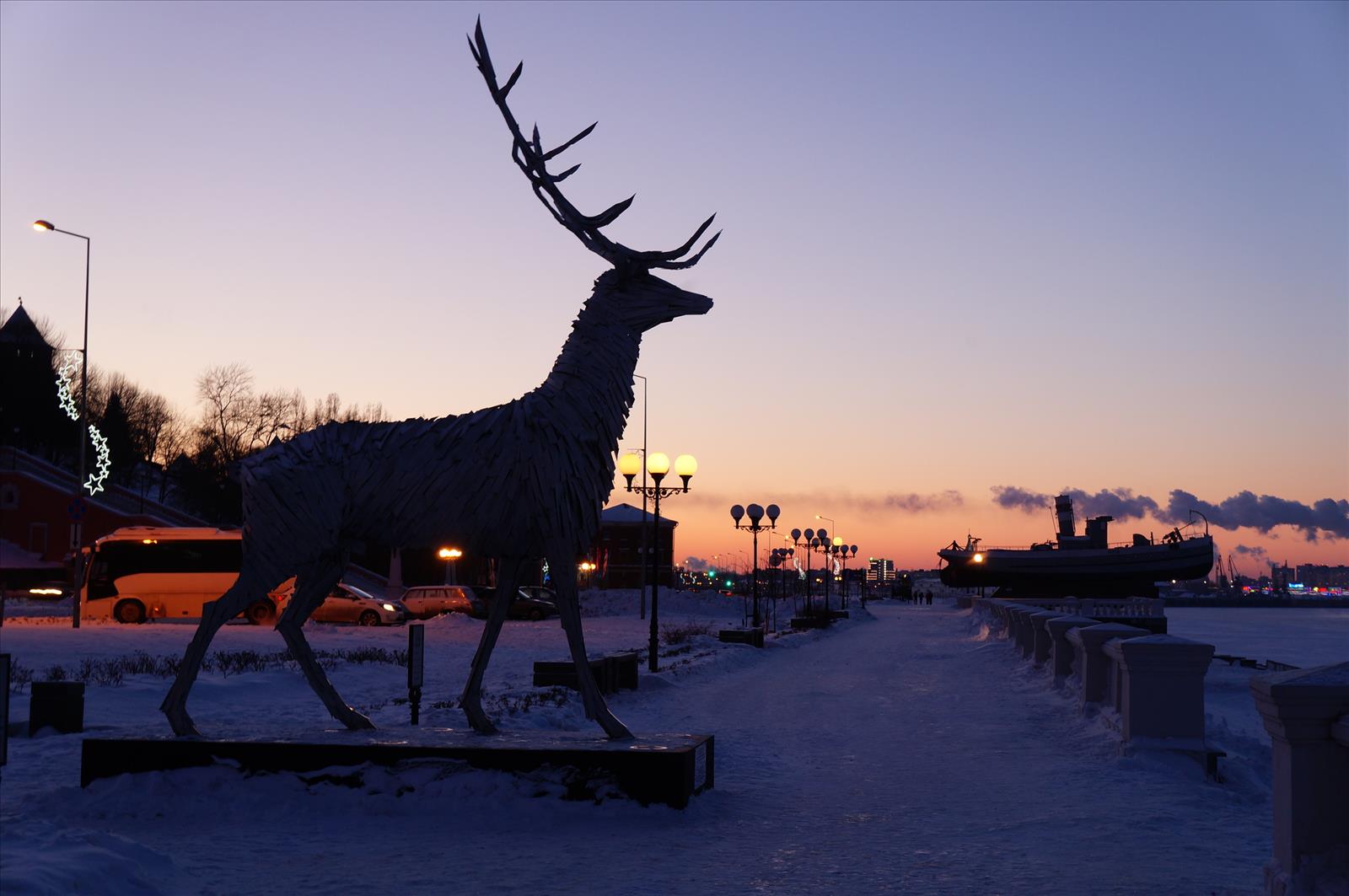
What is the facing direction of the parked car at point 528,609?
to the viewer's right

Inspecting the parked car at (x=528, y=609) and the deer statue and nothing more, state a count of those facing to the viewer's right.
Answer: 2

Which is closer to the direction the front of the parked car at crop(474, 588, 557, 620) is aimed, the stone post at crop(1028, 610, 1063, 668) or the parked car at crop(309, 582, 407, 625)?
the stone post

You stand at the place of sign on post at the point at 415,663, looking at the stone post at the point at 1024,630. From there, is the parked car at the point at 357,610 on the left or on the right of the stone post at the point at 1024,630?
left

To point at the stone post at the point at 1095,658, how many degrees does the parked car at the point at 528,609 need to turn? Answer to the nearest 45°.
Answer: approximately 90° to its right

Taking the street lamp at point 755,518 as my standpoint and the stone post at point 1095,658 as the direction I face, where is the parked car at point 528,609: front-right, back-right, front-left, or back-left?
back-right

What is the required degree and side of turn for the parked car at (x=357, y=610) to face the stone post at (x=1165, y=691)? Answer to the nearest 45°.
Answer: approximately 45° to its right

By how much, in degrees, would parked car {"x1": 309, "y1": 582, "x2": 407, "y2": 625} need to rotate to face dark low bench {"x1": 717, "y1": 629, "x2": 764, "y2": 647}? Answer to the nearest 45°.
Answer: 0° — it already faces it

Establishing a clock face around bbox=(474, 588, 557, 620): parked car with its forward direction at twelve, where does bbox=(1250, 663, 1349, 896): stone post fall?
The stone post is roughly at 3 o'clock from the parked car.

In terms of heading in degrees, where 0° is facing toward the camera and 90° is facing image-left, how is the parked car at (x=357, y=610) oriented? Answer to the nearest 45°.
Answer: approximately 315°

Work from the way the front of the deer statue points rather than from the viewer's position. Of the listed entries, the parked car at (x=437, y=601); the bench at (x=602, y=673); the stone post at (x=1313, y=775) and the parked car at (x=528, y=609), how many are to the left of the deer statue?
3

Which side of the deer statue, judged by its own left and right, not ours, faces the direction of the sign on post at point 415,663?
left

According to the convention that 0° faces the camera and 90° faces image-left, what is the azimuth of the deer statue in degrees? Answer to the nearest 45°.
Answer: approximately 270°
